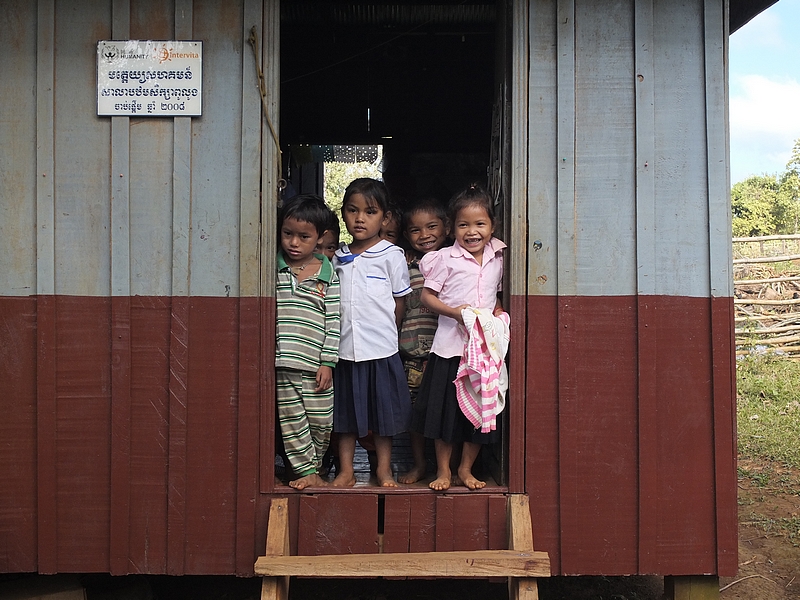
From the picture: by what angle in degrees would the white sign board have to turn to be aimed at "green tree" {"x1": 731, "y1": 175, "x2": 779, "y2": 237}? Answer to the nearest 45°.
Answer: approximately 135° to its left

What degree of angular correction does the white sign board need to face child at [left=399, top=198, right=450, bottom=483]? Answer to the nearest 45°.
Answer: approximately 90° to its left

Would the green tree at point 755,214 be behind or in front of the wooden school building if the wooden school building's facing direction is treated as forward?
behind

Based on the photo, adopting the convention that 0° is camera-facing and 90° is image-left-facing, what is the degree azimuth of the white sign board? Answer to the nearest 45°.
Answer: approximately 0°

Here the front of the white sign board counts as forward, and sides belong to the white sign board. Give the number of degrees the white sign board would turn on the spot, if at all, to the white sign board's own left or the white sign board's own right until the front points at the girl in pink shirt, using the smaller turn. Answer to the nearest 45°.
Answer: approximately 90° to the white sign board's own left
